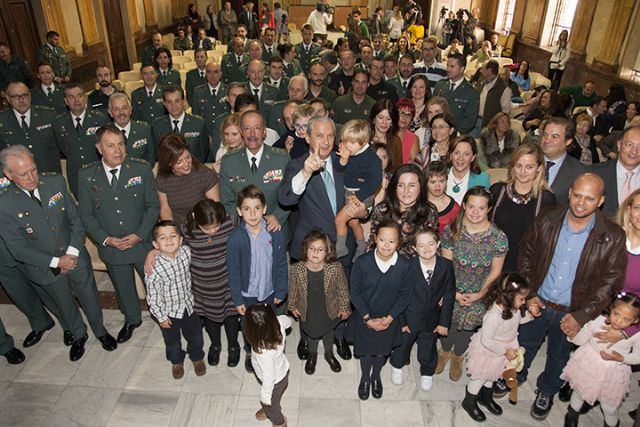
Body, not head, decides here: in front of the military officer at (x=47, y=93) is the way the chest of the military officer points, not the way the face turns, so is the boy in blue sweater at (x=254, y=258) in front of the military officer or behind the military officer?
in front

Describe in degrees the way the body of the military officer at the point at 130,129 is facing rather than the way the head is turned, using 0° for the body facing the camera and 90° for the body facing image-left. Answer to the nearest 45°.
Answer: approximately 0°

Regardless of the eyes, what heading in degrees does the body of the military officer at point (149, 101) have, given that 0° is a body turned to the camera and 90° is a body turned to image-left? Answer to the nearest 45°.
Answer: approximately 0°

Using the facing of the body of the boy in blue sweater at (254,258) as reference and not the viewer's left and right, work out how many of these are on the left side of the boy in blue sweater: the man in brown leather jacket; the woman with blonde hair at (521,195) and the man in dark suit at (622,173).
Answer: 3

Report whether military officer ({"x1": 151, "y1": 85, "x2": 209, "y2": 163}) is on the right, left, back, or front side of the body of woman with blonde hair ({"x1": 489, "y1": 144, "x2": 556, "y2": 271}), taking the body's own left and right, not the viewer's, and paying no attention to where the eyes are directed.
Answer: right

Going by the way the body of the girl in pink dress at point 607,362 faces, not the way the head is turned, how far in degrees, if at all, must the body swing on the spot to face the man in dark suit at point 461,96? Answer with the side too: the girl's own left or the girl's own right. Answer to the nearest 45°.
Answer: approximately 135° to the girl's own right

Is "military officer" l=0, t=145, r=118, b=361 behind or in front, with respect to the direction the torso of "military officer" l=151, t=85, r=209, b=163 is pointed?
in front
